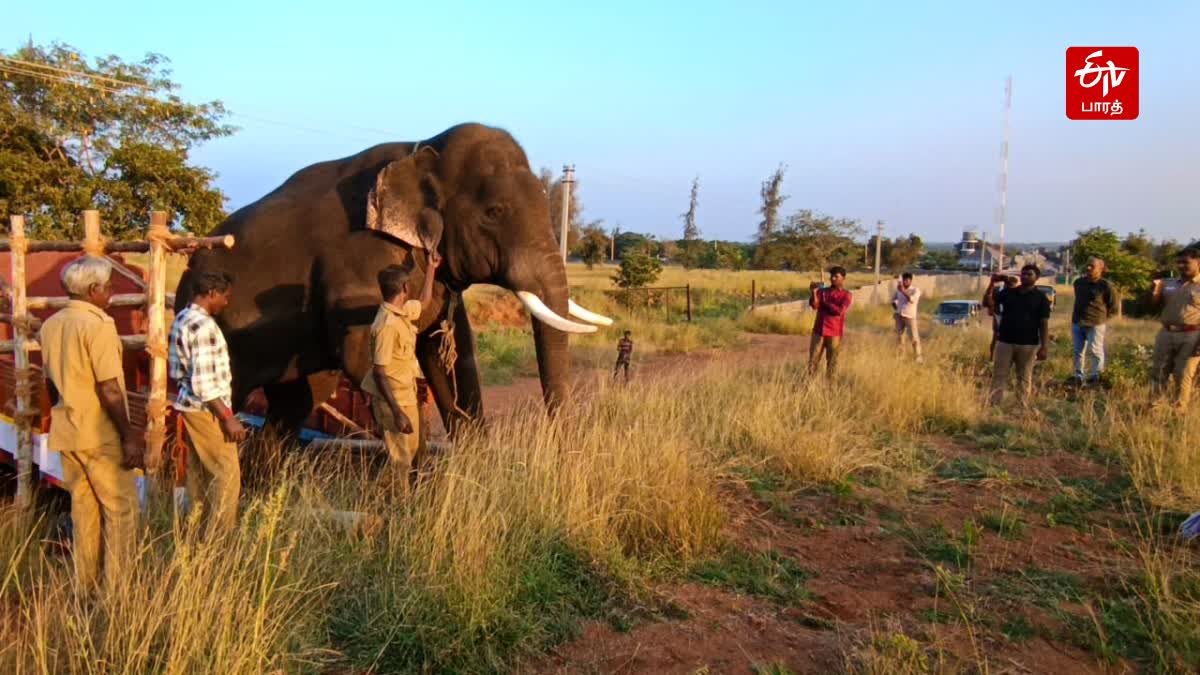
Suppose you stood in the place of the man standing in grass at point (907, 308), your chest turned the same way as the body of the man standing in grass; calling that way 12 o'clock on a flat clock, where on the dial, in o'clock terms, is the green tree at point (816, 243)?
The green tree is roughly at 4 o'clock from the man standing in grass.

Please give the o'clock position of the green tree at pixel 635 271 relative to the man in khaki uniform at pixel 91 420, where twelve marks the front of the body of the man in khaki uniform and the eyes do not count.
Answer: The green tree is roughly at 12 o'clock from the man in khaki uniform.

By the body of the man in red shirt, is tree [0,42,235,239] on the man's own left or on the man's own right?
on the man's own right

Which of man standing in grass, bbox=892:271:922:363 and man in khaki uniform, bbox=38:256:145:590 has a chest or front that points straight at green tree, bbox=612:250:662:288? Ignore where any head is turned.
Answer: the man in khaki uniform

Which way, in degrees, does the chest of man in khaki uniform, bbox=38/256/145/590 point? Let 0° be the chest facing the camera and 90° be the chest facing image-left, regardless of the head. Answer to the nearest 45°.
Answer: approximately 225°

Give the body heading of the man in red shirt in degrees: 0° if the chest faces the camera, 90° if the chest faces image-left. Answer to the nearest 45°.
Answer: approximately 45°

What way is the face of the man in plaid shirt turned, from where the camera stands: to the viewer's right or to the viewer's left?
to the viewer's right

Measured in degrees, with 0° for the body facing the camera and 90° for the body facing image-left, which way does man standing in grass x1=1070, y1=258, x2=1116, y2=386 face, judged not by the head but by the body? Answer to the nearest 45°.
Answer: approximately 45°
